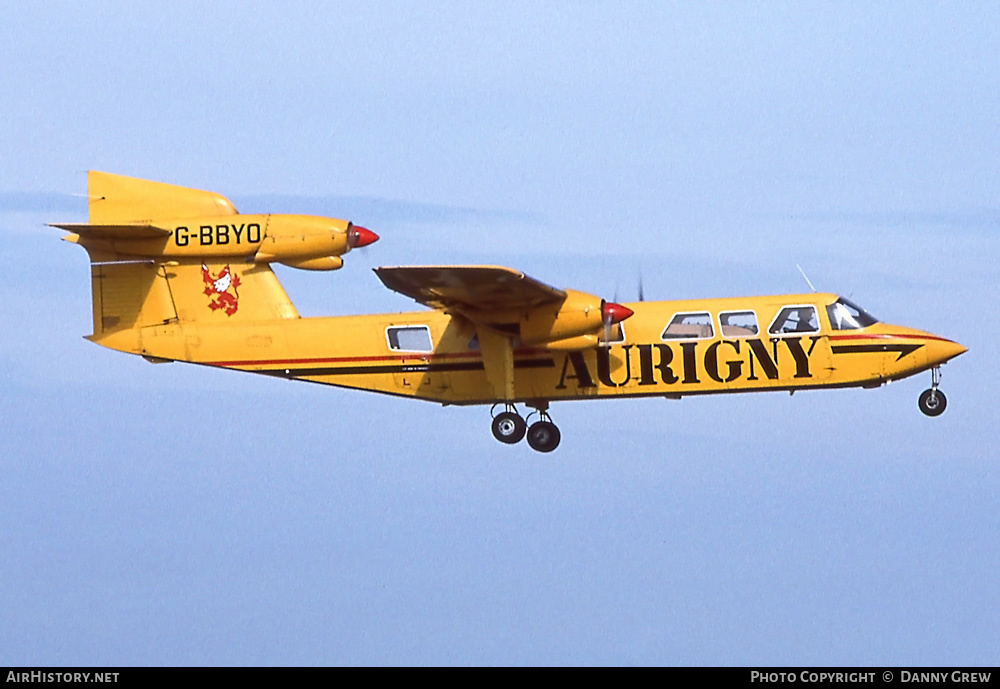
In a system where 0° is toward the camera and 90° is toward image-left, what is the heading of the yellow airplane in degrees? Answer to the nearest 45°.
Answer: approximately 270°
